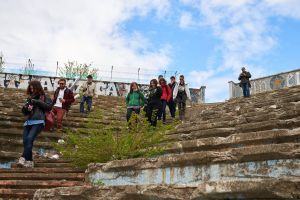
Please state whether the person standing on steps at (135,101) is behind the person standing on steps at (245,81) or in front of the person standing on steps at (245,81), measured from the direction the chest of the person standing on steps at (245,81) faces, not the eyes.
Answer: in front

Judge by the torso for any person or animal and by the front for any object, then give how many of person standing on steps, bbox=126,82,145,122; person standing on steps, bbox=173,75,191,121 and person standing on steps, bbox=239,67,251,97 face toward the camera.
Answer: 3

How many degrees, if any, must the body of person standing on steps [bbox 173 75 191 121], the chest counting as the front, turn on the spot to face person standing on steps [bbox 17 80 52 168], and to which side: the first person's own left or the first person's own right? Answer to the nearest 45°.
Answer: approximately 45° to the first person's own right

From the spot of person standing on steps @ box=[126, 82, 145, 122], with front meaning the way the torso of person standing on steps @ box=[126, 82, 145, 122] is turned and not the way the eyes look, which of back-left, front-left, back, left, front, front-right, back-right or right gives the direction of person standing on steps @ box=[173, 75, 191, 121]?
back-left

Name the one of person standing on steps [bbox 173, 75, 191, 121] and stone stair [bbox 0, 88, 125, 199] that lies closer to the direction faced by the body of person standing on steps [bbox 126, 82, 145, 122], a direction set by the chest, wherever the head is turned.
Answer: the stone stair

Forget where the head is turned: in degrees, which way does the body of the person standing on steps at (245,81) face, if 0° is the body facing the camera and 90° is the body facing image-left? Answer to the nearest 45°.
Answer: approximately 0°
